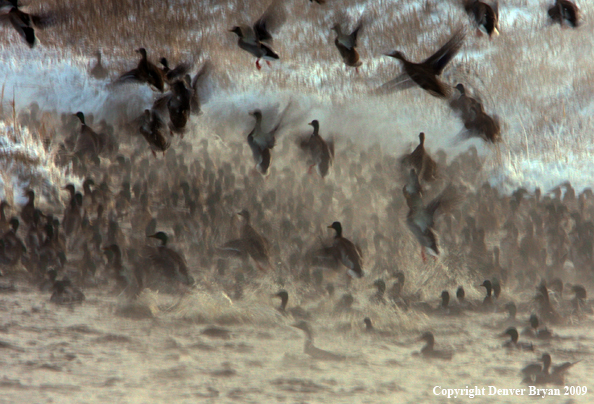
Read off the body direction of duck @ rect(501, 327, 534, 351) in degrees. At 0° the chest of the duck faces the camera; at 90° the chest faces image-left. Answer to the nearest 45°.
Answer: approximately 90°

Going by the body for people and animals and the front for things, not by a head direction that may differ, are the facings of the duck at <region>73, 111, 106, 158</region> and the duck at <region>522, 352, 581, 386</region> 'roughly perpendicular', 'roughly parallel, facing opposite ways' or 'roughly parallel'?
roughly parallel

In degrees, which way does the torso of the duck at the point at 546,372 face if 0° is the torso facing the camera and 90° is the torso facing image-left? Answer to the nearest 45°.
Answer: approximately 45°

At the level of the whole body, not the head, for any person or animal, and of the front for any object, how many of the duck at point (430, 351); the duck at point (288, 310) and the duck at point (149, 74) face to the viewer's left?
3

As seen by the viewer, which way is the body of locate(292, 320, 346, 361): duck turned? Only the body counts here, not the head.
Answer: to the viewer's left

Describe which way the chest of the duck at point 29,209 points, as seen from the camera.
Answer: to the viewer's left

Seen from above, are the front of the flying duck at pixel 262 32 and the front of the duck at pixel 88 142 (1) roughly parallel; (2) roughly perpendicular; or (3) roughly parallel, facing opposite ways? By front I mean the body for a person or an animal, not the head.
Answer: roughly parallel

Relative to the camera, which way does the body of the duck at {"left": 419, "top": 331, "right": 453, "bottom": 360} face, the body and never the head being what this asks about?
to the viewer's left
